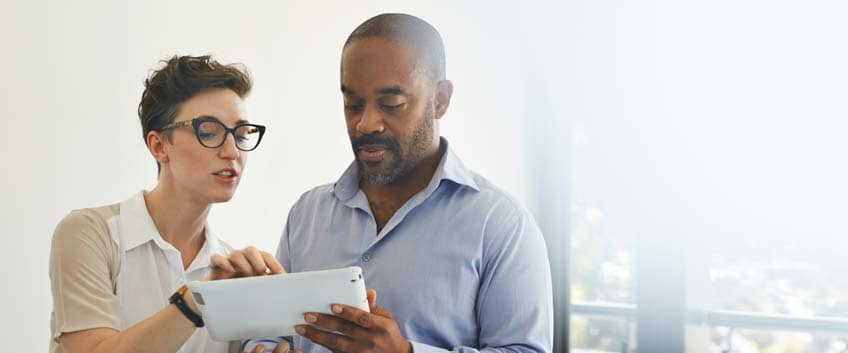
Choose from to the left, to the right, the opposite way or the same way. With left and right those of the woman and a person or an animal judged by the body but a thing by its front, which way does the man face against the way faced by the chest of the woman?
to the right

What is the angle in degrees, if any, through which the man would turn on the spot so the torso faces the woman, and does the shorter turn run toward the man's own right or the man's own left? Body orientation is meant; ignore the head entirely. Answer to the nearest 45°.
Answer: approximately 90° to the man's own right

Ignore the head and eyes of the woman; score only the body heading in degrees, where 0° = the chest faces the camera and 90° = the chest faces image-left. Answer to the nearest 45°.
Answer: approximately 315°
